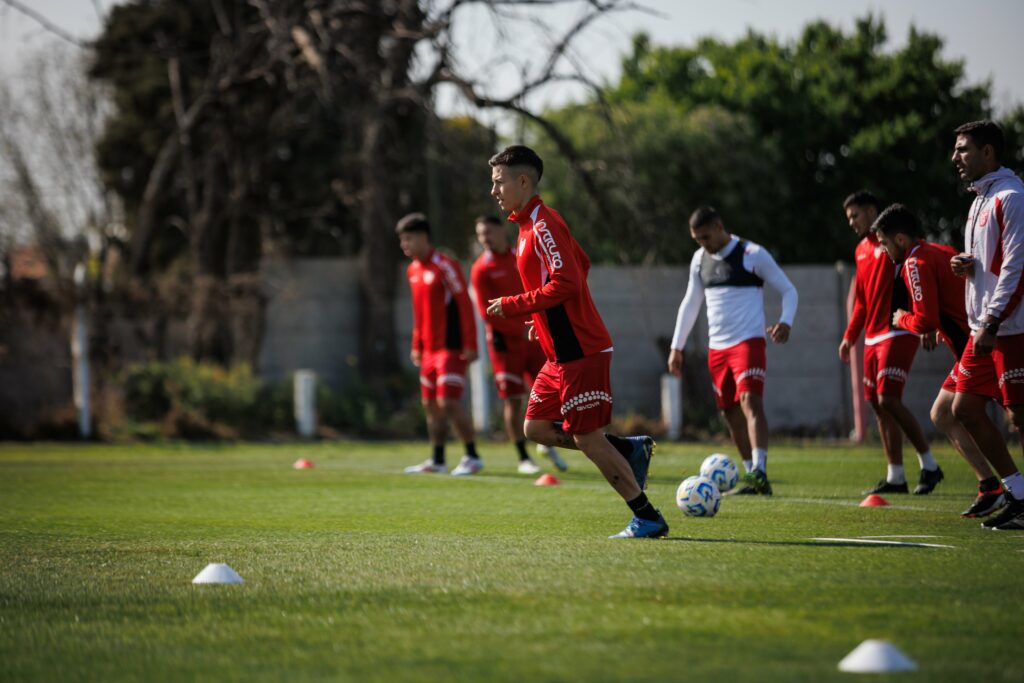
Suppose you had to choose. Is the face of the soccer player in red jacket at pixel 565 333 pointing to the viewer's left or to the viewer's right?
to the viewer's left

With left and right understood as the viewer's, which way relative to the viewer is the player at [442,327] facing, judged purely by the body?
facing the viewer and to the left of the viewer

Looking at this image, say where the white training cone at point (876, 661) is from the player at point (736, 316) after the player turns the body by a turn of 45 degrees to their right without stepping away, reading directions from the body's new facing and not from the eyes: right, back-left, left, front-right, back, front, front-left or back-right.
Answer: left

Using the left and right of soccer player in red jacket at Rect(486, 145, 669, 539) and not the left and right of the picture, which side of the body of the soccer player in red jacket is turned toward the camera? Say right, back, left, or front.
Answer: left

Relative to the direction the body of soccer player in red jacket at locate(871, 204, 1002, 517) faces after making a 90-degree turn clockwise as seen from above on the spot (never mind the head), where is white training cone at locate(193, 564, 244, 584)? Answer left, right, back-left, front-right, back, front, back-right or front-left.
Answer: back-left

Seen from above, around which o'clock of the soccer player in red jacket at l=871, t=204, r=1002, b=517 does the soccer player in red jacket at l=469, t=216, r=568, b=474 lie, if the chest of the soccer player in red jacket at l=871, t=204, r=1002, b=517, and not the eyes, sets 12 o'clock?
the soccer player in red jacket at l=469, t=216, r=568, b=474 is roughly at 1 o'clock from the soccer player in red jacket at l=871, t=204, r=1002, b=517.

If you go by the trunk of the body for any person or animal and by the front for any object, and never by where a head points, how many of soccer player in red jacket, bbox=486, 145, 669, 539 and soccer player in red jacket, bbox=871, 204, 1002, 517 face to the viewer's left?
2

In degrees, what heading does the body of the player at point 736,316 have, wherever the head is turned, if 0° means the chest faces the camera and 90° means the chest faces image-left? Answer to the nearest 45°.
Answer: approximately 45°

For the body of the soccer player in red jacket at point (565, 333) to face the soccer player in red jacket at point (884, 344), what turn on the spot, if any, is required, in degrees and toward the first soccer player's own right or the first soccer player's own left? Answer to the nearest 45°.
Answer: approximately 135° to the first soccer player's own right

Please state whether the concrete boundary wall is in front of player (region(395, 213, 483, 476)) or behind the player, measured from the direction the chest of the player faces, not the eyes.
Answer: behind

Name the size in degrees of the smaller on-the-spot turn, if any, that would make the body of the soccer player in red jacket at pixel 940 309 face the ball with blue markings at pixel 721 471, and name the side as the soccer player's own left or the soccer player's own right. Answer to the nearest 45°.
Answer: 0° — they already face it

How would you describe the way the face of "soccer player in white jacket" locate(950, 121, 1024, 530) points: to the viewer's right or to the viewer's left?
to the viewer's left

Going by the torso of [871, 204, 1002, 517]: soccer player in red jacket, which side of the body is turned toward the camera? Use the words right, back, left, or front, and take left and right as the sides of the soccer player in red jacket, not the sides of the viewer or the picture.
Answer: left

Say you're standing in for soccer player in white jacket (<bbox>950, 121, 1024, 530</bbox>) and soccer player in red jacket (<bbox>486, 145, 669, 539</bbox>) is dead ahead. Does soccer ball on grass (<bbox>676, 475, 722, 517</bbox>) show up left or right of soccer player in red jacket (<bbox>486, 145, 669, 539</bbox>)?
right
